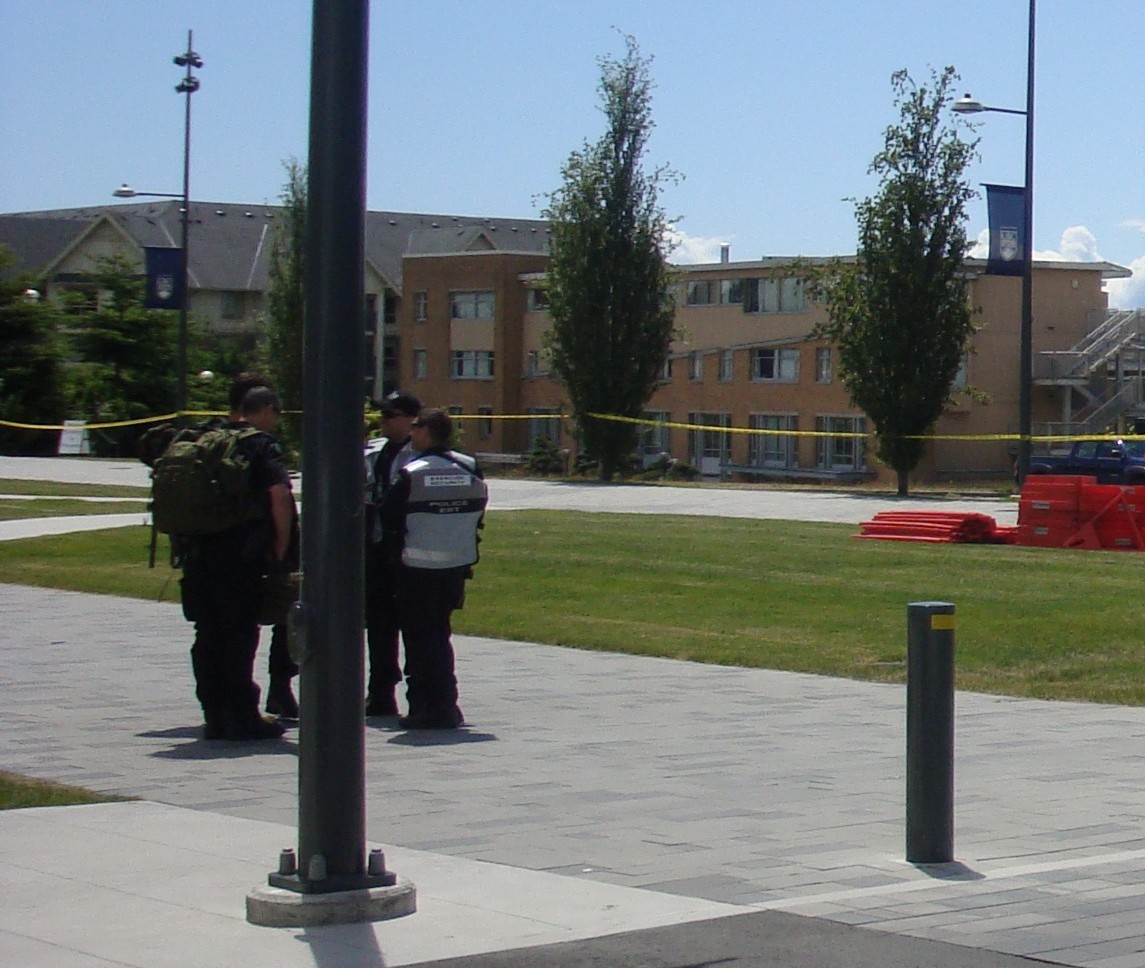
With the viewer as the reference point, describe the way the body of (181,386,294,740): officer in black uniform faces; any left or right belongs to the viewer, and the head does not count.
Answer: facing to the right of the viewer

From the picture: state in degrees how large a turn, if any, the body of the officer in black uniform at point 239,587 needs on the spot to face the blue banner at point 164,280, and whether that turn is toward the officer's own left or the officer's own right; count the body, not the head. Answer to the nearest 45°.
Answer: approximately 90° to the officer's own left

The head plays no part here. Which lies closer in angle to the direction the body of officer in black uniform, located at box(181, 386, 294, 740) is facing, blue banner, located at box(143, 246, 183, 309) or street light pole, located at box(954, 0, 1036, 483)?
the street light pole

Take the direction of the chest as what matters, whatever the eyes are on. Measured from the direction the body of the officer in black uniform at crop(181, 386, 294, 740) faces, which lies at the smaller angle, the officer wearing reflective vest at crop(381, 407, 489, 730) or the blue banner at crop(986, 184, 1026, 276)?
the officer wearing reflective vest

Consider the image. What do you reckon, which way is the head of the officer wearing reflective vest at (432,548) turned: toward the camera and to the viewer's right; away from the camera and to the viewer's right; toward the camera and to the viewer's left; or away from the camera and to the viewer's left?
away from the camera and to the viewer's left

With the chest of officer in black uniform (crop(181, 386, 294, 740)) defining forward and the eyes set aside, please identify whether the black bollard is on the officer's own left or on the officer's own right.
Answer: on the officer's own right

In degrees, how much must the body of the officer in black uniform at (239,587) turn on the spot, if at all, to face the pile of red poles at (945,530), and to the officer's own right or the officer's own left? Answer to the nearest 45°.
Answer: approximately 45° to the officer's own left
